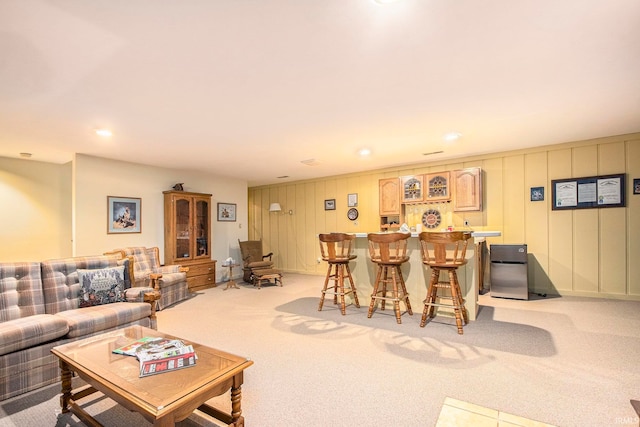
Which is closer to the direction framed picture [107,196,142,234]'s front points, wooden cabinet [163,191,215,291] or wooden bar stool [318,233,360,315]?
the wooden bar stool

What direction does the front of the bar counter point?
toward the camera

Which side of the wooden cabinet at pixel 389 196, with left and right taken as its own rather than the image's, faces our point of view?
front

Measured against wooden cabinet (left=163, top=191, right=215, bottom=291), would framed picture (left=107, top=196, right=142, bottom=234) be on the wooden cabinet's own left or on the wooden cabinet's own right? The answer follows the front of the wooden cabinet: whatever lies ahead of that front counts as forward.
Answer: on the wooden cabinet's own right

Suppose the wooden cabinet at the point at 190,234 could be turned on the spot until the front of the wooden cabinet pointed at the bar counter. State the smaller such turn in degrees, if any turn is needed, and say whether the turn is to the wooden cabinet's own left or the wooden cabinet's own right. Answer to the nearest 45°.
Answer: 0° — it already faces it

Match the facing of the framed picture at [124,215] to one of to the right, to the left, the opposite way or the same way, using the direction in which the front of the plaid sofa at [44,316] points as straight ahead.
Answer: the same way

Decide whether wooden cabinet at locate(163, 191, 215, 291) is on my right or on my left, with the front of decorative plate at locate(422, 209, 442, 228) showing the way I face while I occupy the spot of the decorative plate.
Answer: on my right

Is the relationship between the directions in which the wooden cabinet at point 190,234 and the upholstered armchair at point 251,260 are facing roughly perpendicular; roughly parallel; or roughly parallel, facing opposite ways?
roughly parallel

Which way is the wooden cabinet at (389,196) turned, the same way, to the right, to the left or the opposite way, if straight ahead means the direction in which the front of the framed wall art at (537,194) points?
the same way

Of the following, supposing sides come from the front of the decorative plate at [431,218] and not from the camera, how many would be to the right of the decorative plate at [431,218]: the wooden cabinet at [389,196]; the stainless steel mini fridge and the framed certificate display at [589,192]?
1

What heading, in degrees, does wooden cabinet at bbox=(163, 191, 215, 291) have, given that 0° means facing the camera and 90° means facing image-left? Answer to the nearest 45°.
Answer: approximately 315°

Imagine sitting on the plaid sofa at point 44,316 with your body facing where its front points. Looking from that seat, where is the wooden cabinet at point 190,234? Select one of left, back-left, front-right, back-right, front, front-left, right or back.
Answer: left

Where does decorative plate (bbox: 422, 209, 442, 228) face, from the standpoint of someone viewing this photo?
facing the viewer

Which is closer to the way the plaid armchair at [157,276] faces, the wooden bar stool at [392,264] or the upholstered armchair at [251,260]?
the wooden bar stool

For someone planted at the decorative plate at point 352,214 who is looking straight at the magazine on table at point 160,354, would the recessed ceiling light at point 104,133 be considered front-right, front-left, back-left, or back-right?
front-right
